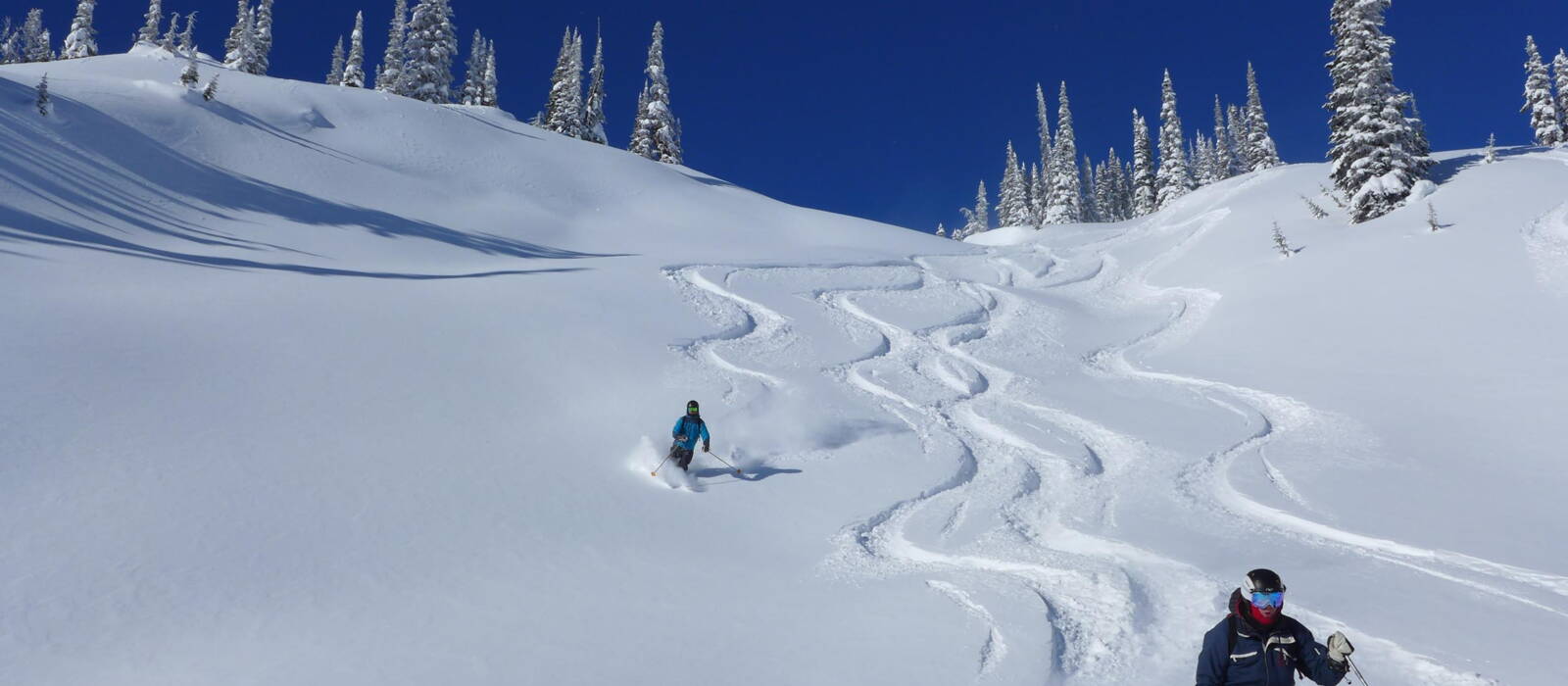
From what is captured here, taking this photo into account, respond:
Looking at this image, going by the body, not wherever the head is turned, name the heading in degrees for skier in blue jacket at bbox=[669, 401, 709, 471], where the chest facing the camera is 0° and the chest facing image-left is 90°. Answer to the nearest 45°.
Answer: approximately 0°

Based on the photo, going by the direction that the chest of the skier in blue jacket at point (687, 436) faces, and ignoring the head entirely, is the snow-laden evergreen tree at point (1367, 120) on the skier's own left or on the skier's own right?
on the skier's own left

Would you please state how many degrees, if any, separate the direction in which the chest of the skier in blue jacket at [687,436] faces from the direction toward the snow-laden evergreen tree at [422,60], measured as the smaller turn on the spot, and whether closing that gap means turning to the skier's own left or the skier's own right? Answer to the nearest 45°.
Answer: approximately 135° to the skier's own right

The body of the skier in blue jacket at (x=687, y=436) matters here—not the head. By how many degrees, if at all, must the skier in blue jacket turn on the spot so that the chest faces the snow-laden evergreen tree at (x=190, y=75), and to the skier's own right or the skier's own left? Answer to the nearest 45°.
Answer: approximately 135° to the skier's own right

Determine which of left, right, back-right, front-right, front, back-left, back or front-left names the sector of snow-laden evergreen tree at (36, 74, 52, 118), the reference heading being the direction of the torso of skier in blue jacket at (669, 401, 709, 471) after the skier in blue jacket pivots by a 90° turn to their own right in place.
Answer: front-right

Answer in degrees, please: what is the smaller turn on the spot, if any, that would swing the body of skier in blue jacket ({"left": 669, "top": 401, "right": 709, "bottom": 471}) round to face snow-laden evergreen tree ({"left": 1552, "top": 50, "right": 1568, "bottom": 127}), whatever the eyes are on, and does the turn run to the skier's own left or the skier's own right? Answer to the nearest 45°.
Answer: approximately 135° to the skier's own left

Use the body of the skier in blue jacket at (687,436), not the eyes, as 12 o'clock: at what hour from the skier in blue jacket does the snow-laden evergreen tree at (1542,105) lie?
The snow-laden evergreen tree is roughly at 8 o'clock from the skier in blue jacket.

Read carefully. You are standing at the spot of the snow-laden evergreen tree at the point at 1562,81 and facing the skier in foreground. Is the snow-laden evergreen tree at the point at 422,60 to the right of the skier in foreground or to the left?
right

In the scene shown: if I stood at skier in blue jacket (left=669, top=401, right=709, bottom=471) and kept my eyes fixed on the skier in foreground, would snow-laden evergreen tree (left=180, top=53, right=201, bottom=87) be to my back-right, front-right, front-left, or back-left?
back-right

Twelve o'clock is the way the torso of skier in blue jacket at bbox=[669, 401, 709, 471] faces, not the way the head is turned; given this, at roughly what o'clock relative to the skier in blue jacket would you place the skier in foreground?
The skier in foreground is roughly at 11 o'clock from the skier in blue jacket.
